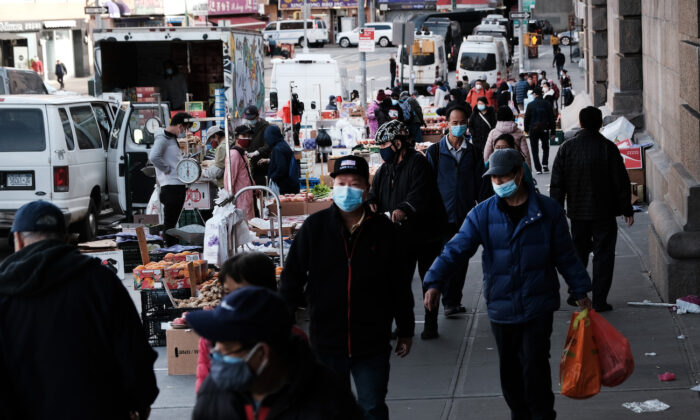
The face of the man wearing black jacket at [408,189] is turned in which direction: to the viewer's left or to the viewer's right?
to the viewer's left

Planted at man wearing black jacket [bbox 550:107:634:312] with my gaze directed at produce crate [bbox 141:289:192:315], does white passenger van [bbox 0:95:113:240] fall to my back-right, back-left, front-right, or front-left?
front-right

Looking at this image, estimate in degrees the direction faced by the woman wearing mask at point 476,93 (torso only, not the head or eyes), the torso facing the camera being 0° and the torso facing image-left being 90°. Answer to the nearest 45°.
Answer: approximately 0°

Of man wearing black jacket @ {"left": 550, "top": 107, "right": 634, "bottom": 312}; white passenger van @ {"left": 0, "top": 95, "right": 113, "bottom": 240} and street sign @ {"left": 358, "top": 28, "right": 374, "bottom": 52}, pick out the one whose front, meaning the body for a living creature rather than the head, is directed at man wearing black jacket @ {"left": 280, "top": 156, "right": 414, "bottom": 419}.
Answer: the street sign

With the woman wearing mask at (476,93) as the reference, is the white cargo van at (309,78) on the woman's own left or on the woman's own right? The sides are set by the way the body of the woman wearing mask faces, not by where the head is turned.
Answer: on the woman's own right

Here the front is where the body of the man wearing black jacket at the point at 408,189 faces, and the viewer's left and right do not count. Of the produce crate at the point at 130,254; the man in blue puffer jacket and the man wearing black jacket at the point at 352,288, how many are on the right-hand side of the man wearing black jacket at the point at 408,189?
1

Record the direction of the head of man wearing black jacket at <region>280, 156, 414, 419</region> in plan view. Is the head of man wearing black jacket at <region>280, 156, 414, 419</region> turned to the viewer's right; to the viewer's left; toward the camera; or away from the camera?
toward the camera

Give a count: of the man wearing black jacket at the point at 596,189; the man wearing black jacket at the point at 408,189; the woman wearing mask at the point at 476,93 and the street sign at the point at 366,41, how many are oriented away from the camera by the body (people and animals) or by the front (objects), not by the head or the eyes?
1

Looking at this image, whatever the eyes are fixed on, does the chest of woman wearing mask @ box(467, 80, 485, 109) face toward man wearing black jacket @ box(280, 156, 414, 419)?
yes

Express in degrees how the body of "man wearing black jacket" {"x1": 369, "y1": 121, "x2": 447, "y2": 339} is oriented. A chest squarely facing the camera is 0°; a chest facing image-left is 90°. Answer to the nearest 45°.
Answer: approximately 45°

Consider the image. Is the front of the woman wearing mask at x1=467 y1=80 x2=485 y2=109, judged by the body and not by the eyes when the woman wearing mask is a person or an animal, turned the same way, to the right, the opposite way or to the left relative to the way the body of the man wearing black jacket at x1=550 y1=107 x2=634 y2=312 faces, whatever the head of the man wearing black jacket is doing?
the opposite way

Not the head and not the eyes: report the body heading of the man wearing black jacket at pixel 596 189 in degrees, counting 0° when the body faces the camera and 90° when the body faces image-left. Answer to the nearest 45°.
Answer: approximately 180°

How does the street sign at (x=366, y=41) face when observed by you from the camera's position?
facing the viewer

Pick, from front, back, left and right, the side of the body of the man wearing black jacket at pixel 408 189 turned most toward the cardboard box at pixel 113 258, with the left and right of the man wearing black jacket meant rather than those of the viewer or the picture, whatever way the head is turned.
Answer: right
